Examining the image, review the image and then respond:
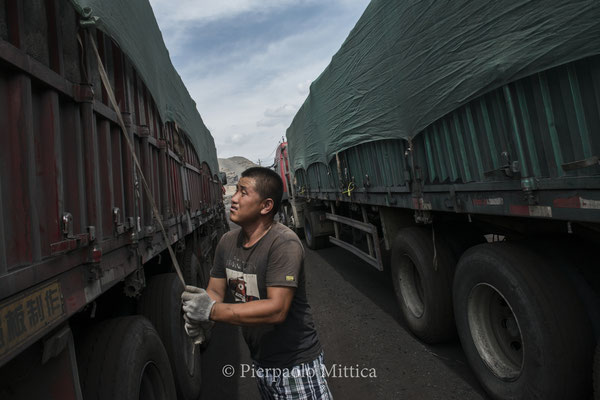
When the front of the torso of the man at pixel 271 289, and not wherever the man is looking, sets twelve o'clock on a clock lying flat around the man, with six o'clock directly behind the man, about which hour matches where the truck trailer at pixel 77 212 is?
The truck trailer is roughly at 1 o'clock from the man.

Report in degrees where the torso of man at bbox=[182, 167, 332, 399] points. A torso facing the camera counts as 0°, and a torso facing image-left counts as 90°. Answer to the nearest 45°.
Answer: approximately 45°

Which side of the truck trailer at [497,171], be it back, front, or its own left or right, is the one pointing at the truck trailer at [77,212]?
left

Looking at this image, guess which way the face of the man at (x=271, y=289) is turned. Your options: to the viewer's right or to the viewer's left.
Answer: to the viewer's left

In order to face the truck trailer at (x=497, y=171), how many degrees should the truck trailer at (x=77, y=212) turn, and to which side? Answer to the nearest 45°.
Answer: approximately 45° to its right

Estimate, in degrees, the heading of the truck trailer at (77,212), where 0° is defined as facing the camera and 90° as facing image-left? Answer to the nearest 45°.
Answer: approximately 225°
